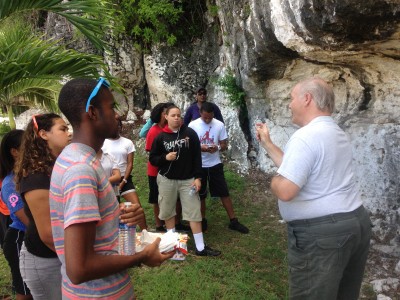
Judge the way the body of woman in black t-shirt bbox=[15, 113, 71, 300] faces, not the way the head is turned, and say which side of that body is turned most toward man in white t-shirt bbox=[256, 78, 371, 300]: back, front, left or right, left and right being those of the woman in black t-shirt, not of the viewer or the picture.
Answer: front

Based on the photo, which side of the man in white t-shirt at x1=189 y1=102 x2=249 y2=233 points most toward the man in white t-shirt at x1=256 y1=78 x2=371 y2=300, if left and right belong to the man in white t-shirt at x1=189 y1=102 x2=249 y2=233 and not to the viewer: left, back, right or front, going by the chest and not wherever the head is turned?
front

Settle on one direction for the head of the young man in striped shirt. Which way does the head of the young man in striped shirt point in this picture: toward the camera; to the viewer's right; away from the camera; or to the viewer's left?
to the viewer's right

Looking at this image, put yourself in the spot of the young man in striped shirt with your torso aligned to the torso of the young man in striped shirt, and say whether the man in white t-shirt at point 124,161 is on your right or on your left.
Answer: on your left

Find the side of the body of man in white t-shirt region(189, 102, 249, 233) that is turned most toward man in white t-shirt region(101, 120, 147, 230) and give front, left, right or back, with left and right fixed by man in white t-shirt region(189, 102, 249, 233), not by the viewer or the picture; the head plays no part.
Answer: right

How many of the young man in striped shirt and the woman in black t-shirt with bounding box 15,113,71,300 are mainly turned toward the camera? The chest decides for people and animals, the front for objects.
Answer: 0

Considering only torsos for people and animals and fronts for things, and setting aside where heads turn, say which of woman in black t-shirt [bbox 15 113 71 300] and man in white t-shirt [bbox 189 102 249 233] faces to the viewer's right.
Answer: the woman in black t-shirt

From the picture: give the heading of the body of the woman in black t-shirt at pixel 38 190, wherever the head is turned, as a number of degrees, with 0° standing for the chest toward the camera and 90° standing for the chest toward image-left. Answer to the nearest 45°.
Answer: approximately 270°

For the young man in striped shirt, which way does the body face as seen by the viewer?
to the viewer's right

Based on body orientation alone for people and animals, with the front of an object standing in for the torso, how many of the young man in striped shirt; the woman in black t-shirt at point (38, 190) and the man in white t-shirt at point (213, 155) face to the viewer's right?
2

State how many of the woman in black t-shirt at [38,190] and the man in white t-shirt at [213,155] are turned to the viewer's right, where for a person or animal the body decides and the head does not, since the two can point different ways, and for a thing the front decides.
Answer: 1
